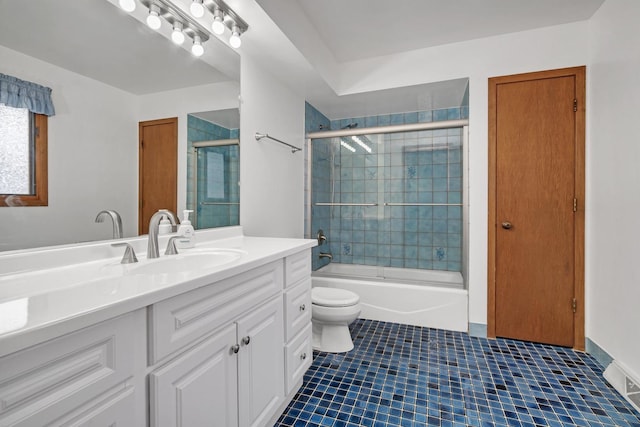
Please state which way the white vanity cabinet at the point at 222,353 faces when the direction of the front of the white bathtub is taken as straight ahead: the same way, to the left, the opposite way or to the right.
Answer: to the left

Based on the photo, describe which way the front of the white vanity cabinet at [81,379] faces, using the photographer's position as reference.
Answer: facing the viewer and to the right of the viewer

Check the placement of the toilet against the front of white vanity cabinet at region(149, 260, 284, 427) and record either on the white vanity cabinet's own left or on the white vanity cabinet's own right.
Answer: on the white vanity cabinet's own left

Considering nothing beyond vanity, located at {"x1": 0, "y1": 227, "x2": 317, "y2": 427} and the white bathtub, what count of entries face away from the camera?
0

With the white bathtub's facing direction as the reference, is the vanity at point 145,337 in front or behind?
in front
